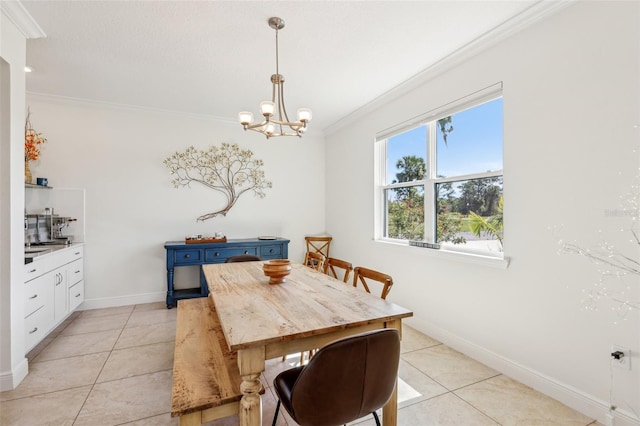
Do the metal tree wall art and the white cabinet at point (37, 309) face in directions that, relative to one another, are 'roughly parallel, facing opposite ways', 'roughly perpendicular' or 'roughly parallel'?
roughly perpendicular

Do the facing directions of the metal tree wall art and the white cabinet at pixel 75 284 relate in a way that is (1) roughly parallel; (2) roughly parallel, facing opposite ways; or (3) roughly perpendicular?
roughly perpendicular

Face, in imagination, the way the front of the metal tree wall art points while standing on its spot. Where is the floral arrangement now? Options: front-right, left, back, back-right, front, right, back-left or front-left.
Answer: right

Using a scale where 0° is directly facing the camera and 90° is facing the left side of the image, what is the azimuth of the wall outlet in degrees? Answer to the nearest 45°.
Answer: approximately 45°

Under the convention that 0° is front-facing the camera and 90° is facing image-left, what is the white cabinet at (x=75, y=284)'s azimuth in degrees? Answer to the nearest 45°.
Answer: approximately 315°

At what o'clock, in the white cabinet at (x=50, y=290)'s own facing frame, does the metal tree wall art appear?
The metal tree wall art is roughly at 10 o'clock from the white cabinet.

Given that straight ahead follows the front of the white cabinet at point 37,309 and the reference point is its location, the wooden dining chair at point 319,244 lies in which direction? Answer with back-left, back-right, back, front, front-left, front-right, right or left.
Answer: front-left

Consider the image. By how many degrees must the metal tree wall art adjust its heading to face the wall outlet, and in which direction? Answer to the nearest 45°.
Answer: approximately 45° to its left

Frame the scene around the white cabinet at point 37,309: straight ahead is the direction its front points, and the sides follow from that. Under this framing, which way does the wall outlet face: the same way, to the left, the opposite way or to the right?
the opposite way

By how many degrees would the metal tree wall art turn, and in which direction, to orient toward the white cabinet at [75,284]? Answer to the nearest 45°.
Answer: approximately 90° to its right
